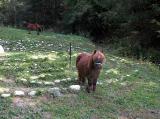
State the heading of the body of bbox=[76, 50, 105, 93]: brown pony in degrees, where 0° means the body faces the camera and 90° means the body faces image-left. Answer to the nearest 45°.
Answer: approximately 315°

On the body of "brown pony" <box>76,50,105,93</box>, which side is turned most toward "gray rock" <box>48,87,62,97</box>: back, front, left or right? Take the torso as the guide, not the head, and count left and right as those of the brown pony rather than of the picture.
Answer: right

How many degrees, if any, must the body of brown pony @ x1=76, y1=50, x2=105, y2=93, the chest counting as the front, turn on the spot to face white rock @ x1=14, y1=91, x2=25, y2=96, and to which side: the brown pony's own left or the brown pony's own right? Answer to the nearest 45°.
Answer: approximately 135° to the brown pony's own right
